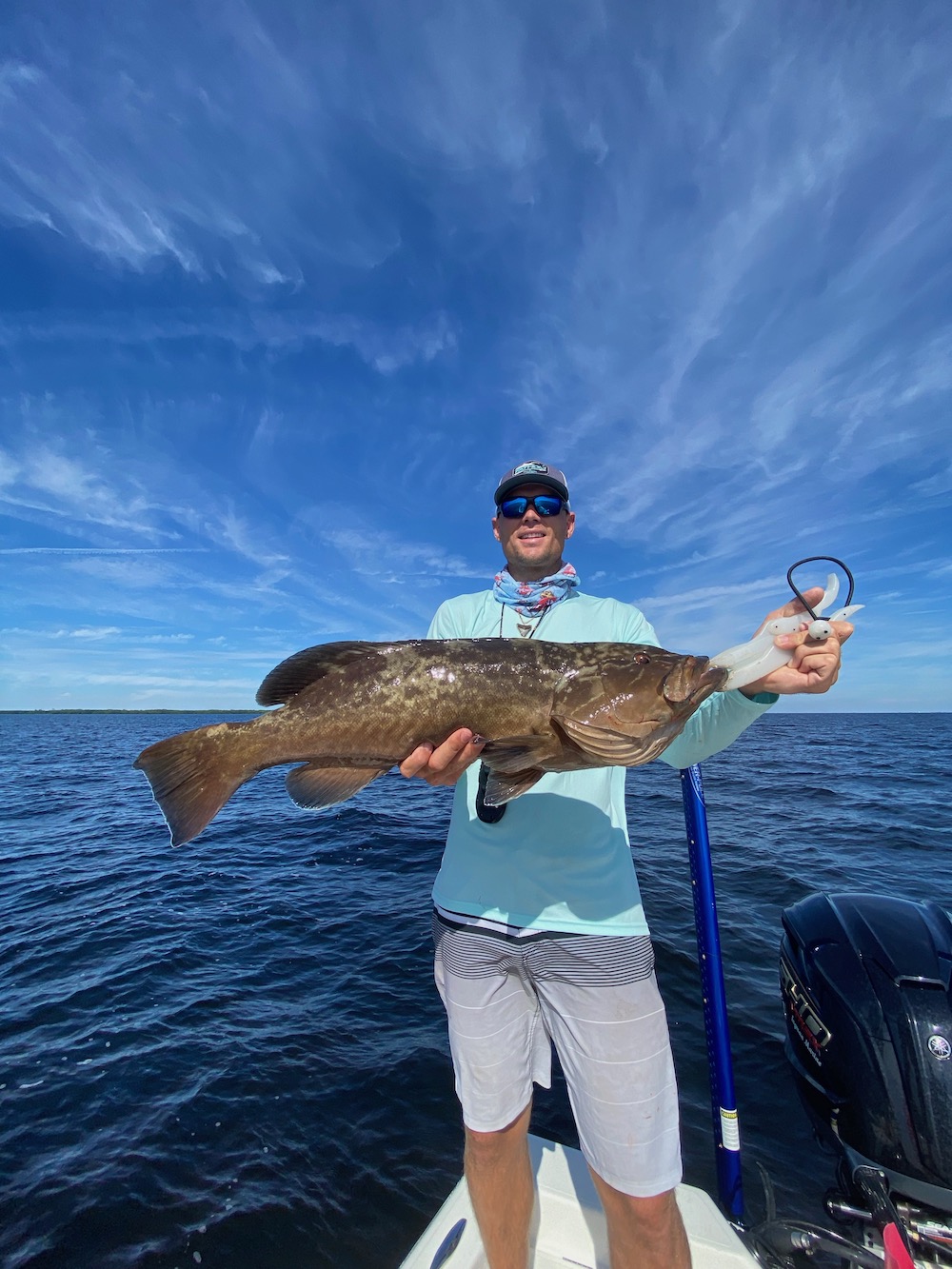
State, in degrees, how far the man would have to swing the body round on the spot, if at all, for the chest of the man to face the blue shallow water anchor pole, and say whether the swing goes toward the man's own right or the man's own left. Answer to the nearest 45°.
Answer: approximately 135° to the man's own left

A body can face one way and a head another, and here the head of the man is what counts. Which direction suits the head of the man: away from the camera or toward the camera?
toward the camera

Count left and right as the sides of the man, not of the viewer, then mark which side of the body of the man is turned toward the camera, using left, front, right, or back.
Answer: front
